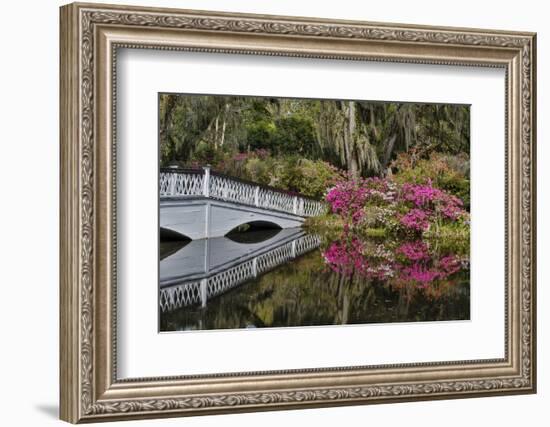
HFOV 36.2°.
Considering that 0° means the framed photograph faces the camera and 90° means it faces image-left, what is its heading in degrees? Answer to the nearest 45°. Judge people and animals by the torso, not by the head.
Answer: approximately 315°
